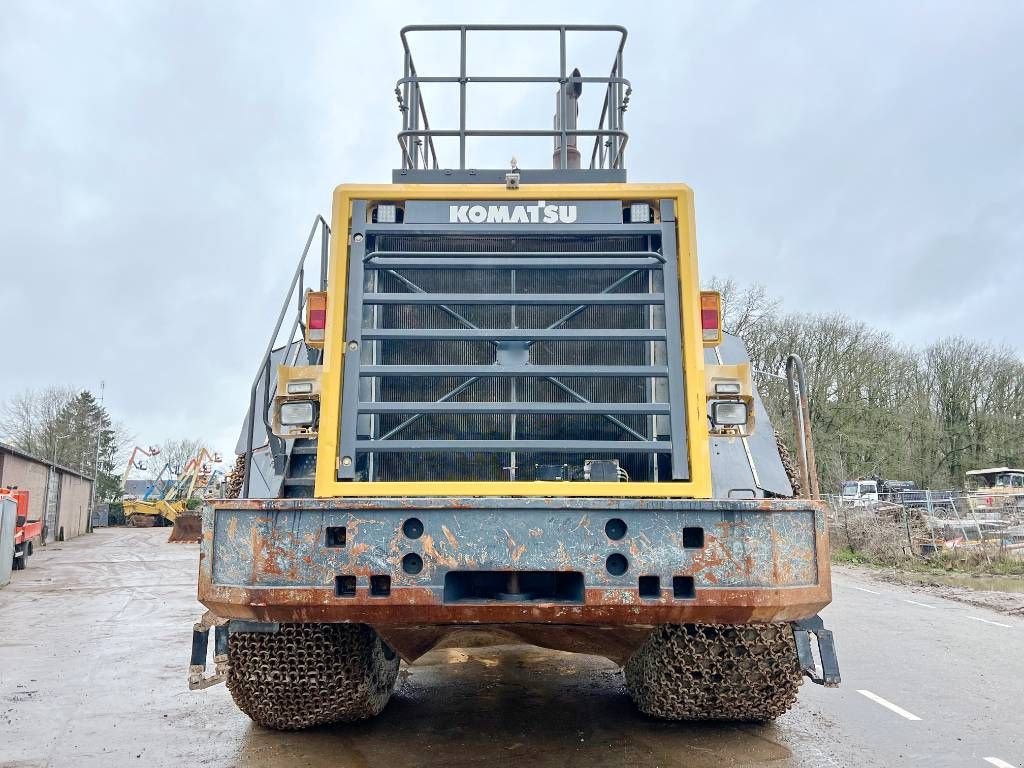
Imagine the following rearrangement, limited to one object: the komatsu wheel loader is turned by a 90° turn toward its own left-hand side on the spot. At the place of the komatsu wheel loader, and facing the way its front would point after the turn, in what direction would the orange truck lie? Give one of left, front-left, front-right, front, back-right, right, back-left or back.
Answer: front-right

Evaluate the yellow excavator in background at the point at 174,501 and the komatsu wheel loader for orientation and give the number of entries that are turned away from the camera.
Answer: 1

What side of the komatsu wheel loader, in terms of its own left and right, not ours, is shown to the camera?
back

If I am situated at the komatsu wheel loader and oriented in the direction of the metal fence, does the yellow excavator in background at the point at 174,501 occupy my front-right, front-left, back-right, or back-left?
front-left

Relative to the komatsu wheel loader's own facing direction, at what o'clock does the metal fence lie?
The metal fence is roughly at 1 o'clock from the komatsu wheel loader.
